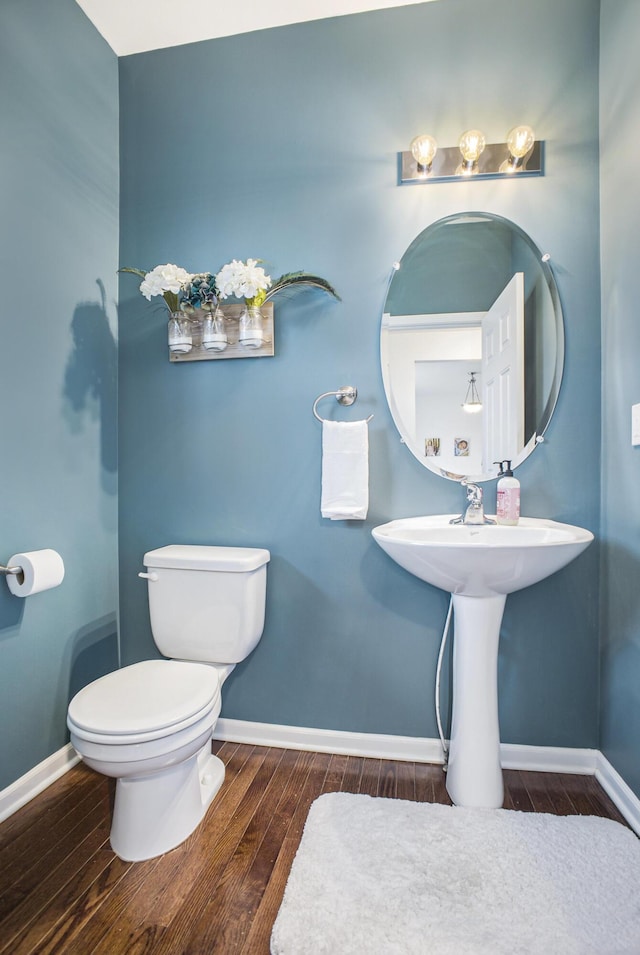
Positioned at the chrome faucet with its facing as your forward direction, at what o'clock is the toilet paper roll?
The toilet paper roll is roughly at 2 o'clock from the chrome faucet.

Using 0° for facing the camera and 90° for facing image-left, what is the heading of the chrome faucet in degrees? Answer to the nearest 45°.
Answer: approximately 0°

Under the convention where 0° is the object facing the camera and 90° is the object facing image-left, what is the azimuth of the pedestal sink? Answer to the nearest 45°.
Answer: approximately 0°

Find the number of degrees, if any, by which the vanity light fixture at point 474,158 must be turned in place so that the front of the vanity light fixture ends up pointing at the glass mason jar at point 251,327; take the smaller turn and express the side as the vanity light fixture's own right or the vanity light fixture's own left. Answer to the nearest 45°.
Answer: approximately 90° to the vanity light fixture's own right

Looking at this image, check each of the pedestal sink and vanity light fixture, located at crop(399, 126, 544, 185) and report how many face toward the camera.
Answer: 2

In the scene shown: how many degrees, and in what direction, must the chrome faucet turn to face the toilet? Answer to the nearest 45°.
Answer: approximately 45° to its right
